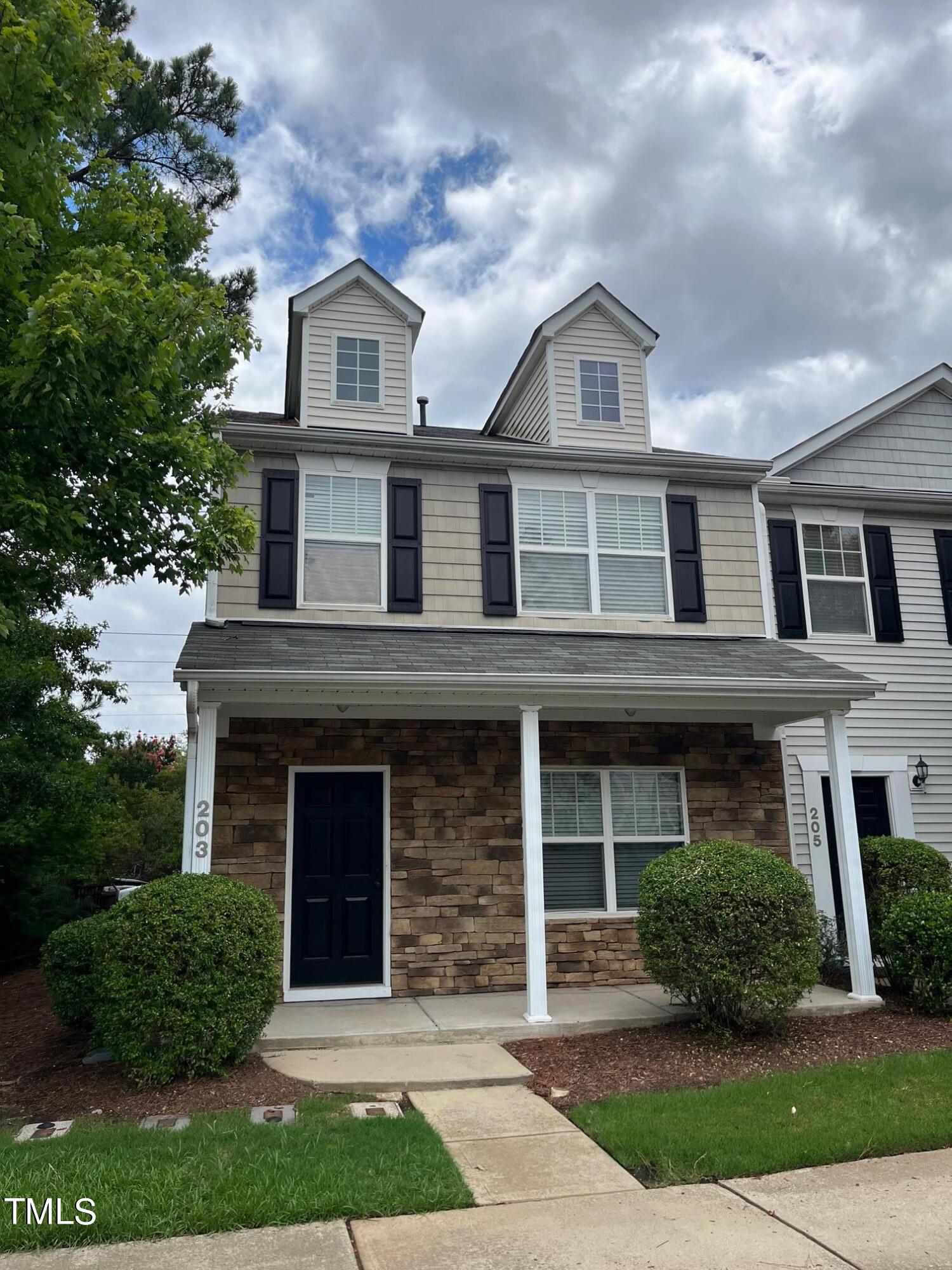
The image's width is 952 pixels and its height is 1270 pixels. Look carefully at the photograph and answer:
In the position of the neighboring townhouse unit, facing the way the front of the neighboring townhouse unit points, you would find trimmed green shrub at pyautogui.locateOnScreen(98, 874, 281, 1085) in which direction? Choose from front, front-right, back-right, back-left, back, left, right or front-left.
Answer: front-right

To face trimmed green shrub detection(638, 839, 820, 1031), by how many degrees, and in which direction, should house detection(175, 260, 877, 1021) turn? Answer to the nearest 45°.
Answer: approximately 45° to its left

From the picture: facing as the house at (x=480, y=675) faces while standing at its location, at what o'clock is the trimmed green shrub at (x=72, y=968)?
The trimmed green shrub is roughly at 2 o'clock from the house.

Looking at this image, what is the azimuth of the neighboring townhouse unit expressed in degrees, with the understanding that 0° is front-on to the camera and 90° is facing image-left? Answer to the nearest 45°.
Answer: approximately 0°

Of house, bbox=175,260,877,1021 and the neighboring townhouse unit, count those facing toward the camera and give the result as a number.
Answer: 2

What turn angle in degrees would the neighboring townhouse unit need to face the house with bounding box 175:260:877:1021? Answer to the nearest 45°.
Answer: approximately 45° to its right

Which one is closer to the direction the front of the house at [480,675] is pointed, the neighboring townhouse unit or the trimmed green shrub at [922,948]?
the trimmed green shrub

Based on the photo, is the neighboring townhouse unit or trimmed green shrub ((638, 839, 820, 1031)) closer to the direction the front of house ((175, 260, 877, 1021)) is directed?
the trimmed green shrub

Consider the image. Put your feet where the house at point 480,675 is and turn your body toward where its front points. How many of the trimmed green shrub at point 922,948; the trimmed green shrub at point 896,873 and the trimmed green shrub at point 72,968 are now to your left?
2

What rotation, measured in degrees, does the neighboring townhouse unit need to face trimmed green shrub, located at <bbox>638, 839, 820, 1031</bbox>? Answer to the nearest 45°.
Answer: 0° — it already faces it

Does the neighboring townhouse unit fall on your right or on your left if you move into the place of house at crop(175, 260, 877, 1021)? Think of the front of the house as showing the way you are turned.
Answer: on your left
